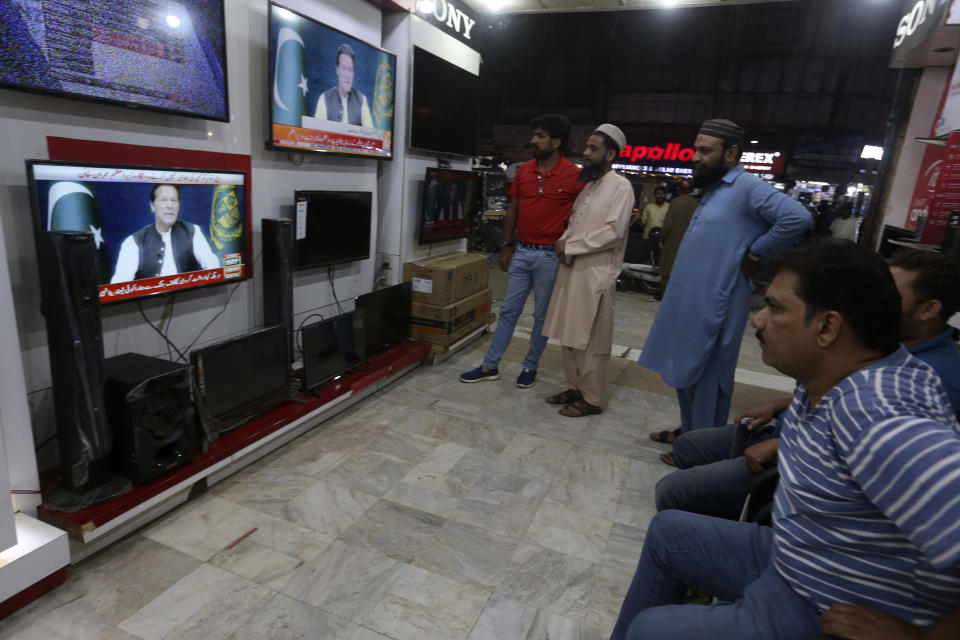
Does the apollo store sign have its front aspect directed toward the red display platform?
yes

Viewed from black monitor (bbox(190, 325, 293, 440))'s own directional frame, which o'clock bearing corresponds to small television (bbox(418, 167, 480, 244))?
The small television is roughly at 9 o'clock from the black monitor.

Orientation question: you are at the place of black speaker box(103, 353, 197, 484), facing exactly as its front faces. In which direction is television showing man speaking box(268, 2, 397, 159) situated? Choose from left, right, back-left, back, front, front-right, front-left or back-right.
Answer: left

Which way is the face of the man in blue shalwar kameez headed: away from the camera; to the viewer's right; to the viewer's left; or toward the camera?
to the viewer's left

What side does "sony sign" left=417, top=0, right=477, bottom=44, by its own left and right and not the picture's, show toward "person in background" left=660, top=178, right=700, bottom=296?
left

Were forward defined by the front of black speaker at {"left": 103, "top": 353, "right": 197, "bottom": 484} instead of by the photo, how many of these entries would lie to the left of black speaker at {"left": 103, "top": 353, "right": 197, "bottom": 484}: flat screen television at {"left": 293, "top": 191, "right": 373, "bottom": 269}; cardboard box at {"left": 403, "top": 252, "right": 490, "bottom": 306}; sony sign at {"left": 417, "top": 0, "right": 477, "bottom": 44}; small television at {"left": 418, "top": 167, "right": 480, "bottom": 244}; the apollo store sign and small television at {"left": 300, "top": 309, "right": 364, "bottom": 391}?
6

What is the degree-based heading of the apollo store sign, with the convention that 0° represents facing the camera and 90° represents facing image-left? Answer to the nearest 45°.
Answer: approximately 0°

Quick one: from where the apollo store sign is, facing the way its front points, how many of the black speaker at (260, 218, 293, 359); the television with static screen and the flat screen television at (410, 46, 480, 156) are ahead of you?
3

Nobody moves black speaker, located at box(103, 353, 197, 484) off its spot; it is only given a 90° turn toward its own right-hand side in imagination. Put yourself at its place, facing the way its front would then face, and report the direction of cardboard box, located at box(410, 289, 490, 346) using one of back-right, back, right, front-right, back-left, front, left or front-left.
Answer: back

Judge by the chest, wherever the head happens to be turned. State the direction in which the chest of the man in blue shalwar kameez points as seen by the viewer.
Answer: to the viewer's left

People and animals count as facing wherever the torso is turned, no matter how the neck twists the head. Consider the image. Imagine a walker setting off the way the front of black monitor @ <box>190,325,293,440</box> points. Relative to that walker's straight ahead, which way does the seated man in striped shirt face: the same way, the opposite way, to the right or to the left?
the opposite way

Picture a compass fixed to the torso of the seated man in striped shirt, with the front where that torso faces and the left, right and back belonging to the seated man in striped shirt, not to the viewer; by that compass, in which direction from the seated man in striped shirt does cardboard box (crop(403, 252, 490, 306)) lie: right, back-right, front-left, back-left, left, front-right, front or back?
front-right

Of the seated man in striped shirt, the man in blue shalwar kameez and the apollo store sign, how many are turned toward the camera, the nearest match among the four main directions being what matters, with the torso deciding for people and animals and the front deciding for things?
1

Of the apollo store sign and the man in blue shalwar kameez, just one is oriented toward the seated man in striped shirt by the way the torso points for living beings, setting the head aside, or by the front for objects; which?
the apollo store sign

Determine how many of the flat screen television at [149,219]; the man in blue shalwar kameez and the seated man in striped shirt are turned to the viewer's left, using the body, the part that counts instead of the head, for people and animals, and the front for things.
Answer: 2

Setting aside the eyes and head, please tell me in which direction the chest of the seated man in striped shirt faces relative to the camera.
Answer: to the viewer's left

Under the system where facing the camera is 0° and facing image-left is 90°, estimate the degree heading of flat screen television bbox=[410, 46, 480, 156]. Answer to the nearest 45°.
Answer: approximately 315°

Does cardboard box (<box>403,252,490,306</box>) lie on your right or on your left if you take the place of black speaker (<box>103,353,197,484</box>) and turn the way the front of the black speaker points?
on your left

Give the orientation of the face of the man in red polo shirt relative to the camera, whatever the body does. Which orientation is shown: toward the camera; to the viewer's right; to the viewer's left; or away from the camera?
to the viewer's left

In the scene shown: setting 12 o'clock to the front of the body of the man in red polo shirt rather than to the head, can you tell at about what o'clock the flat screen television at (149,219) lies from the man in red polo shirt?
The flat screen television is roughly at 12 o'clock from the man in red polo shirt.

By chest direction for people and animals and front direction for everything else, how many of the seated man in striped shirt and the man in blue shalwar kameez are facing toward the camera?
0
